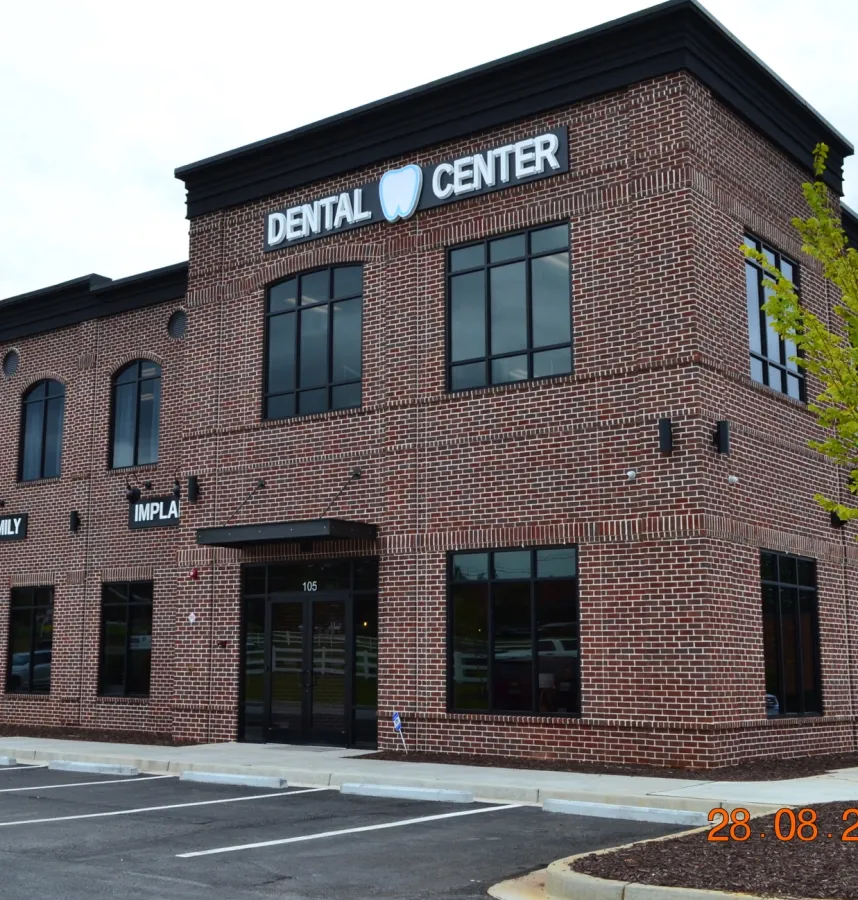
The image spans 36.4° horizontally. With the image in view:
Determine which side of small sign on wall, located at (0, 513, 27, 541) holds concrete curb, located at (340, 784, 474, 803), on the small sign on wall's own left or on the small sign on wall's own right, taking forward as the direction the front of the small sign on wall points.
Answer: on the small sign on wall's own left

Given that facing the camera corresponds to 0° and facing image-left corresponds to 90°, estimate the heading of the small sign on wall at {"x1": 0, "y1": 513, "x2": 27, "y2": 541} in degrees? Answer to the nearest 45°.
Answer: approximately 45°

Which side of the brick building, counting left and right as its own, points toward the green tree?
left

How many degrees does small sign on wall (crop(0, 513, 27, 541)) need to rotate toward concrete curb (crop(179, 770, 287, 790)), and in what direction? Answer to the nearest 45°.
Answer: approximately 45° to its left
